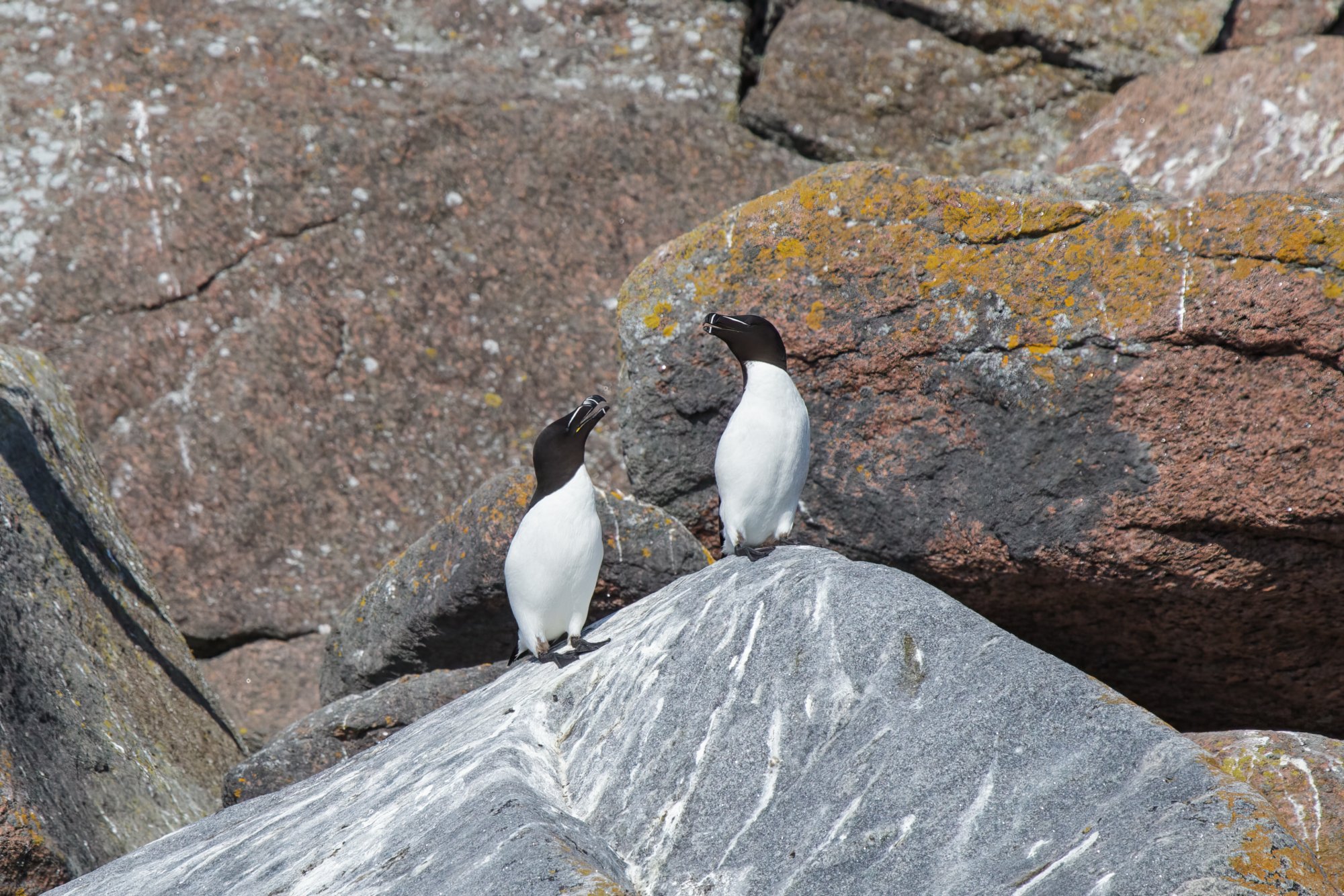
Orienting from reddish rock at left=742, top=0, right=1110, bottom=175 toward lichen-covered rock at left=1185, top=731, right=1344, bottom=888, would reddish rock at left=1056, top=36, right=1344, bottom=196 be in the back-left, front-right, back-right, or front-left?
front-left

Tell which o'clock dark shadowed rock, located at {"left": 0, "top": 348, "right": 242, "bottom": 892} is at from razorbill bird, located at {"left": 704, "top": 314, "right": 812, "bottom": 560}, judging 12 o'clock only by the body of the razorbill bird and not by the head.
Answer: The dark shadowed rock is roughly at 3 o'clock from the razorbill bird.

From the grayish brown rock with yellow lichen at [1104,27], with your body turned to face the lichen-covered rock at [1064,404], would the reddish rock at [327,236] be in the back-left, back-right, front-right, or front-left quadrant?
front-right

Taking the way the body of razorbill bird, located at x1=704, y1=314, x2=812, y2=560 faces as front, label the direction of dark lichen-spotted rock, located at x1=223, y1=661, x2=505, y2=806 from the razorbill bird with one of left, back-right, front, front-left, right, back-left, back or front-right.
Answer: right

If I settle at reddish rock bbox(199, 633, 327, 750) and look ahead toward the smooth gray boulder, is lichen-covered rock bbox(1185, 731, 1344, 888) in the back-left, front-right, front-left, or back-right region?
front-left

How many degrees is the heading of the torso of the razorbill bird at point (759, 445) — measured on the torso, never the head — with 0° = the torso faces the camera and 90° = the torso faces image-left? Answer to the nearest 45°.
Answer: approximately 0°

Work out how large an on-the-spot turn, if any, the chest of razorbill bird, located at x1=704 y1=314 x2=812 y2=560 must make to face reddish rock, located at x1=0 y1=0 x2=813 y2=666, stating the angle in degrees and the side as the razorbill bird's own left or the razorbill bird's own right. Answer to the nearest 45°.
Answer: approximately 135° to the razorbill bird's own right

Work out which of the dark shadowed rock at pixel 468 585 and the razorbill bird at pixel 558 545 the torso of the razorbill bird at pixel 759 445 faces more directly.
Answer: the razorbill bird
